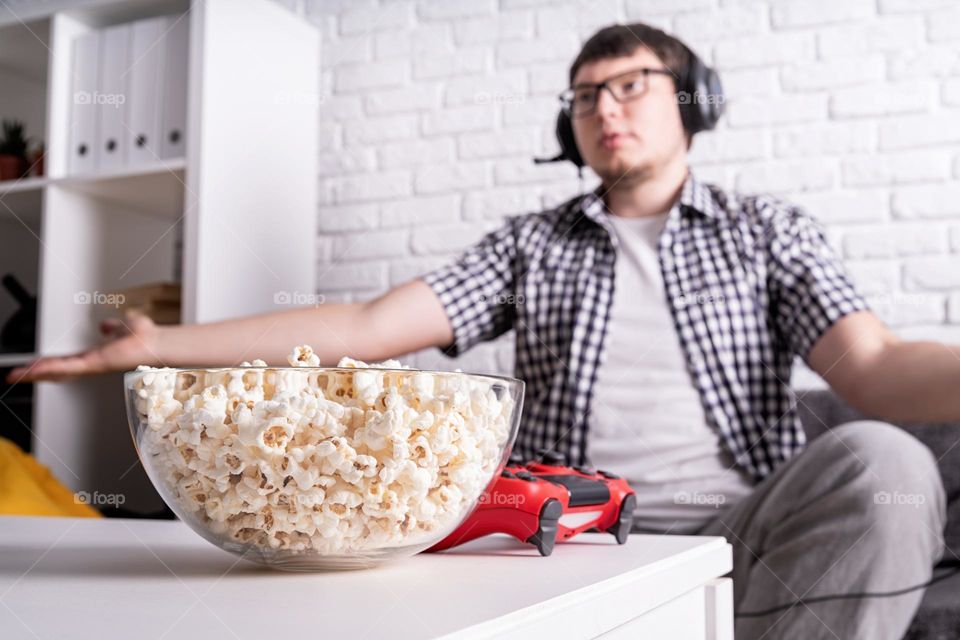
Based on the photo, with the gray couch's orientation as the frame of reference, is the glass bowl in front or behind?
in front

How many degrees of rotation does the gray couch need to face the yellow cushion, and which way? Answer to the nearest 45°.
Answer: approximately 45° to its right

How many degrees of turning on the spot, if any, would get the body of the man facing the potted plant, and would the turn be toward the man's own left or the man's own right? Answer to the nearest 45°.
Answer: approximately 135° to the man's own right

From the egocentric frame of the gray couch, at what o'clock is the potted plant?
The potted plant is roughly at 3 o'clock from the gray couch.

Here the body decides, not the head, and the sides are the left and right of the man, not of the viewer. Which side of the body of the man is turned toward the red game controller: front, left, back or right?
front

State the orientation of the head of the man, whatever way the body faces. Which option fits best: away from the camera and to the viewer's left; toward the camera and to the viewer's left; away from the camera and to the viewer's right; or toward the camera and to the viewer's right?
toward the camera and to the viewer's left

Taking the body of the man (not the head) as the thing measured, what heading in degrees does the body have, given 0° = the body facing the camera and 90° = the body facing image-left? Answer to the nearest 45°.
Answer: approximately 0°

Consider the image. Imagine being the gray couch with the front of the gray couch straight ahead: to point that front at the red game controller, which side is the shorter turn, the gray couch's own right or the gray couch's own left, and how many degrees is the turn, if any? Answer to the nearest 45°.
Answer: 0° — it already faces it

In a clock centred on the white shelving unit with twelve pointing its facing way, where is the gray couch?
The gray couch is roughly at 9 o'clock from the white shelving unit.

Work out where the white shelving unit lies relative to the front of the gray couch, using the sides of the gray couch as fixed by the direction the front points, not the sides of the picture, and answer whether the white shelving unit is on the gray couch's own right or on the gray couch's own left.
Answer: on the gray couch's own right
